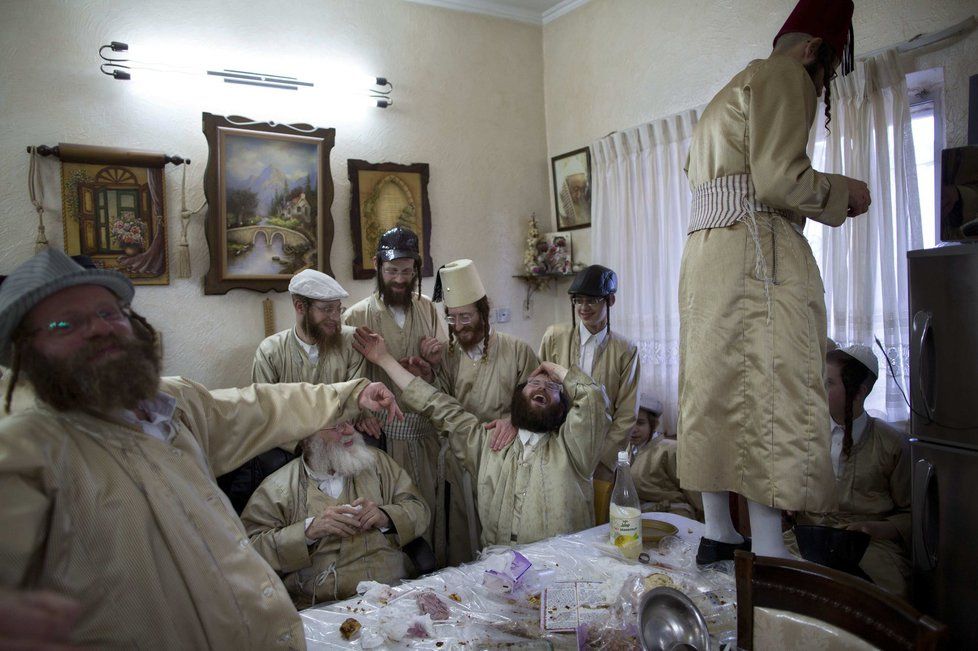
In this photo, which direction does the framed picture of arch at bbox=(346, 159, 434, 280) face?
toward the camera

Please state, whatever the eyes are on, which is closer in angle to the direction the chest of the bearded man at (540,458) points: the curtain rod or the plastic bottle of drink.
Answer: the plastic bottle of drink

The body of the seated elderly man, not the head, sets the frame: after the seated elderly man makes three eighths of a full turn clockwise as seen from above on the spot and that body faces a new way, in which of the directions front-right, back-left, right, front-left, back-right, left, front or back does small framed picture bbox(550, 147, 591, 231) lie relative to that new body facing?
back-right

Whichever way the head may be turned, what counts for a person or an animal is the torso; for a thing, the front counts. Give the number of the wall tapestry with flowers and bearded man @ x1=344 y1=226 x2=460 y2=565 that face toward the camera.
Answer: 2

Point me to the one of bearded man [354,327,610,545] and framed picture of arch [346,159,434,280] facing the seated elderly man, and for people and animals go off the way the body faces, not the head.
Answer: the framed picture of arch

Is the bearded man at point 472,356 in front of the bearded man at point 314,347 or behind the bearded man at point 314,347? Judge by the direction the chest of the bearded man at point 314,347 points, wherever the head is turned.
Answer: in front

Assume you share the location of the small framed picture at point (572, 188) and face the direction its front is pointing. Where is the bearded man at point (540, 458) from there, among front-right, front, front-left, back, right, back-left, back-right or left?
front-left

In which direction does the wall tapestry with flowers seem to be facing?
toward the camera

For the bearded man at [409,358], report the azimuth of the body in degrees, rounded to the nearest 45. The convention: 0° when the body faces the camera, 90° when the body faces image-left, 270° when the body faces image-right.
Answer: approximately 0°

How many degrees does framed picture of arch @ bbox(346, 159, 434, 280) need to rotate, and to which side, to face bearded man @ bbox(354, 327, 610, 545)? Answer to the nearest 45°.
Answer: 0° — it already faces them
